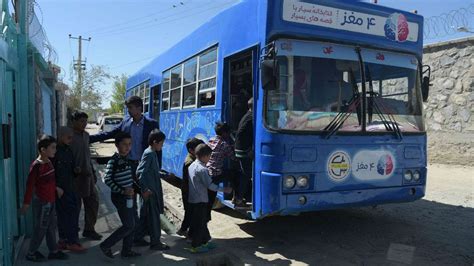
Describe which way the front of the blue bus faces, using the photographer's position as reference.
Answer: facing the viewer and to the right of the viewer

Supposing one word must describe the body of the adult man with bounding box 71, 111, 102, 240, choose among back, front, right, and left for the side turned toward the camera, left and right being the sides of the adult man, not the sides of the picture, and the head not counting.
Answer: right

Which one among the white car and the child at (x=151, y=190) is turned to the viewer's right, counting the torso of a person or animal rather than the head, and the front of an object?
the child

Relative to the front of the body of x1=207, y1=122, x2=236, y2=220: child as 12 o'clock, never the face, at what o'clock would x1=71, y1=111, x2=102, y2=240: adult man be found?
The adult man is roughly at 7 o'clock from the child.

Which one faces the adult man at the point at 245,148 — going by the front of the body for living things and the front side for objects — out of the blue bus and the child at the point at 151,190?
the child

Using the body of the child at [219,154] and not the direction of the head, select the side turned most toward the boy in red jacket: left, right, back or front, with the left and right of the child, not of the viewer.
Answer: back
